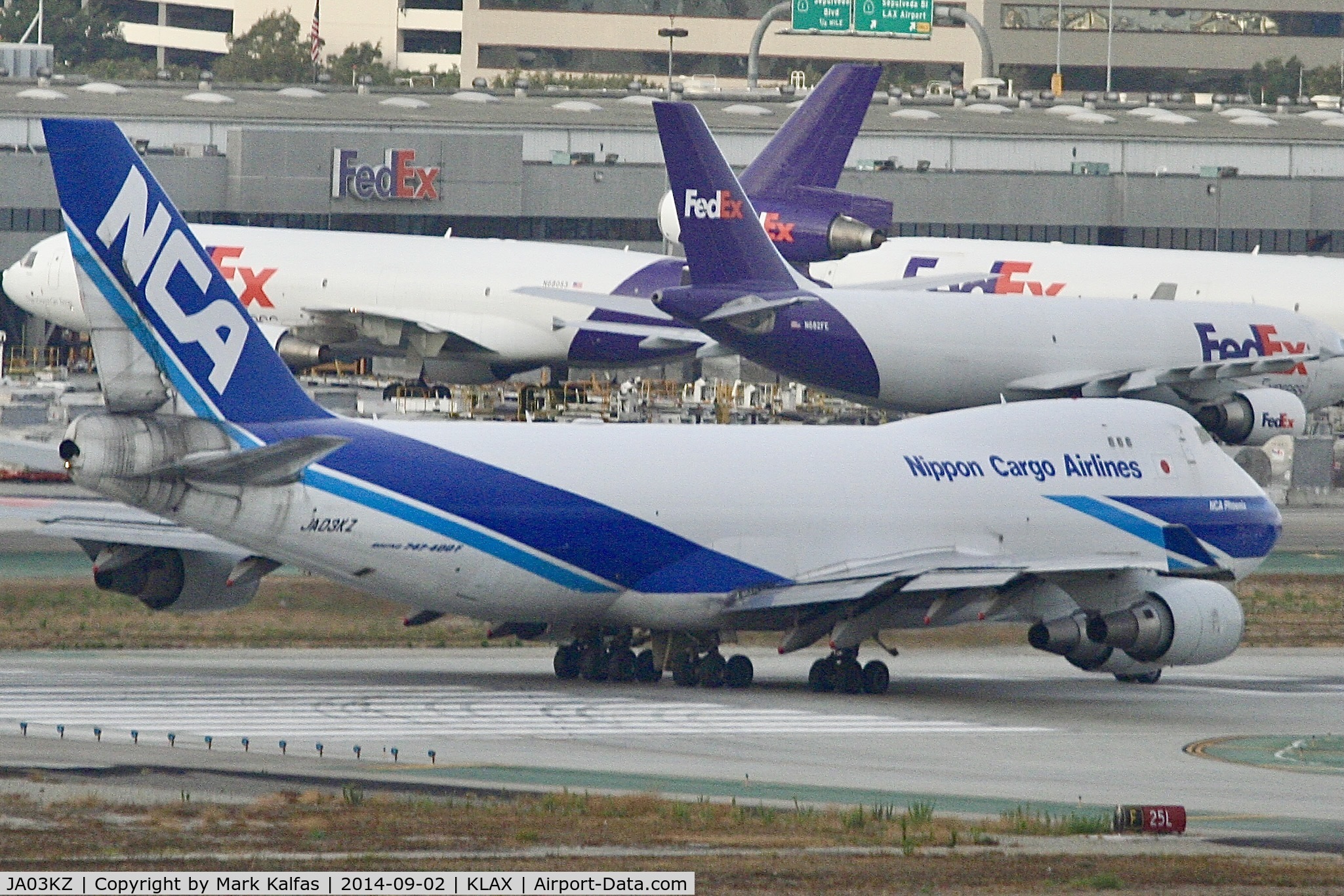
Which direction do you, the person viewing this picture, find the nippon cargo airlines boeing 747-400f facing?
facing away from the viewer and to the right of the viewer
